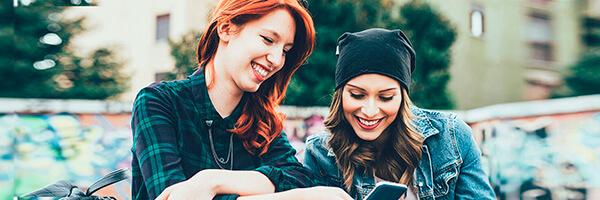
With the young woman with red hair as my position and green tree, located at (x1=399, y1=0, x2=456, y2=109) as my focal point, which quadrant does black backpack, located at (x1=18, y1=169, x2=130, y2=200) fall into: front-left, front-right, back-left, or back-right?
back-left

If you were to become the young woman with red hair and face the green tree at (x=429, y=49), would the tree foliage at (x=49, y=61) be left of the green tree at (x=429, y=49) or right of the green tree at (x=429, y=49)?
left

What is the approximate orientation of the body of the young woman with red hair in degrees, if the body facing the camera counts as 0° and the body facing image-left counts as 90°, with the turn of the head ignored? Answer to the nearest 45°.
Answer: approximately 315°

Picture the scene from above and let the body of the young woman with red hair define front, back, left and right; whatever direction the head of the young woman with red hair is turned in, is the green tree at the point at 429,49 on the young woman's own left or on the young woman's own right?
on the young woman's own left

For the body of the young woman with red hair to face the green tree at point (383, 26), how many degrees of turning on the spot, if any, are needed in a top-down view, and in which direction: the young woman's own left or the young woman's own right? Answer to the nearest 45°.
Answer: approximately 135° to the young woman's own left
